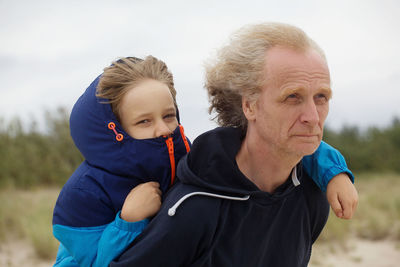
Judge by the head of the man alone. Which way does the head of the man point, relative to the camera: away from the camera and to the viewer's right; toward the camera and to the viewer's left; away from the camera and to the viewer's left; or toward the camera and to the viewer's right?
toward the camera and to the viewer's right

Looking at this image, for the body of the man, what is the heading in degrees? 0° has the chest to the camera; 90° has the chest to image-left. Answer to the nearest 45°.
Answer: approximately 315°
